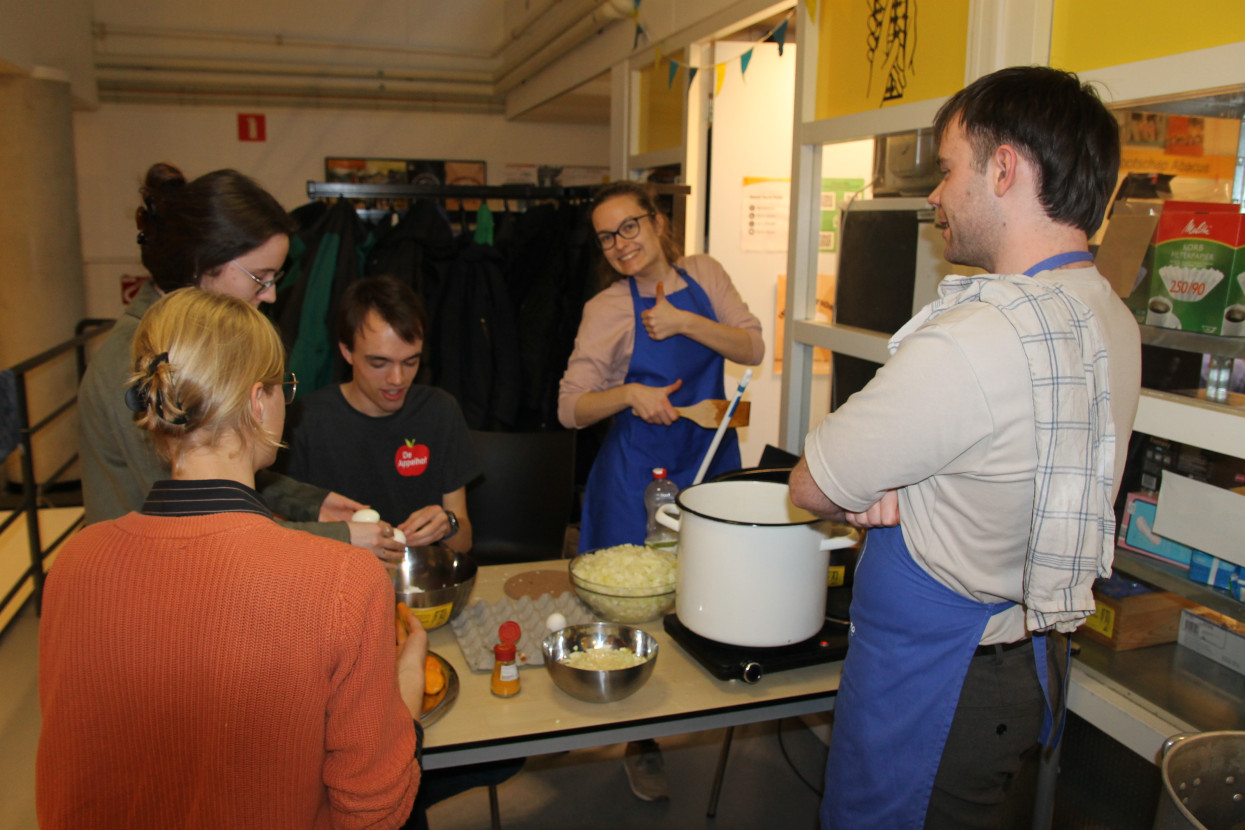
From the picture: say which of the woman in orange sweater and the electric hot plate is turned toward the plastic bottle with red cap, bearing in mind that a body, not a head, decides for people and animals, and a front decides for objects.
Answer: the woman in orange sweater

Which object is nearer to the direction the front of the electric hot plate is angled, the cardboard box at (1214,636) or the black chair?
the cardboard box

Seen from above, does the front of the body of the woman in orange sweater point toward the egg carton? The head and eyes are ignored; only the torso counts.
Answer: yes

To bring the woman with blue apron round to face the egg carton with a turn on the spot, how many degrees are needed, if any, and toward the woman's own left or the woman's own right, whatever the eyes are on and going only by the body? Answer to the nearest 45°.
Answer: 0° — they already face it

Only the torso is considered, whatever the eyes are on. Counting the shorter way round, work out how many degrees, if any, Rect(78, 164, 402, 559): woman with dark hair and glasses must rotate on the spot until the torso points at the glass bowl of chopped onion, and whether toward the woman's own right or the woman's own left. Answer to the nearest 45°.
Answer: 0° — they already face it

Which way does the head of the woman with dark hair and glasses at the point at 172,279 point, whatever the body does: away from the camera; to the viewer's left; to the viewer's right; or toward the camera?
to the viewer's right

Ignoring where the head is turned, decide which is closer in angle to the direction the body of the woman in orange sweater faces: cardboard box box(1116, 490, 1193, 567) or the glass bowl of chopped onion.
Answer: the glass bowl of chopped onion

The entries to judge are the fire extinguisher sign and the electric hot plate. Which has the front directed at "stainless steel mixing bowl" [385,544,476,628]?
the fire extinguisher sign

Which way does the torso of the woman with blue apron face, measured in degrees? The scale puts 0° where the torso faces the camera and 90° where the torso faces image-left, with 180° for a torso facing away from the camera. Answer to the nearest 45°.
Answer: approximately 0°

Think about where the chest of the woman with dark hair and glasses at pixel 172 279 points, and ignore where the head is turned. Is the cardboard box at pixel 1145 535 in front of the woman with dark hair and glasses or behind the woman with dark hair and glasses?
in front

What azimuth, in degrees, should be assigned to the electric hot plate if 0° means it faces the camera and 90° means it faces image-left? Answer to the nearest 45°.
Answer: approximately 315°

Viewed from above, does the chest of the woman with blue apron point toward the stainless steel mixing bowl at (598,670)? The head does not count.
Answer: yes

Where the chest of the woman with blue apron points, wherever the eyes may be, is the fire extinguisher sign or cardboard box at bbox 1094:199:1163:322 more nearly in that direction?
the cardboard box
